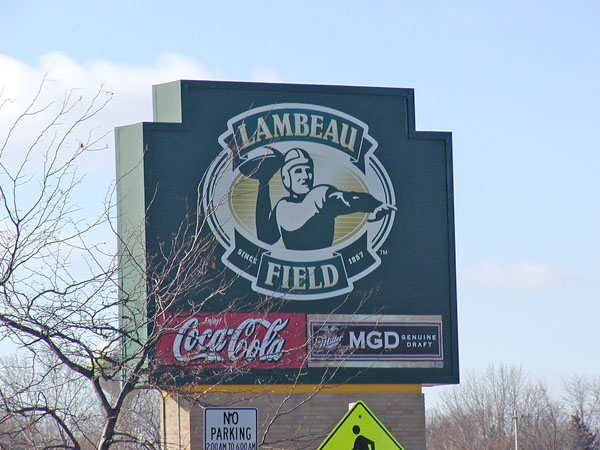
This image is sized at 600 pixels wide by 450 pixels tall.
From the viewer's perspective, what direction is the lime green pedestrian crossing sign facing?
toward the camera

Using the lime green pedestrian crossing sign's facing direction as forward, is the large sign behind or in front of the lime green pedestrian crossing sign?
behind
